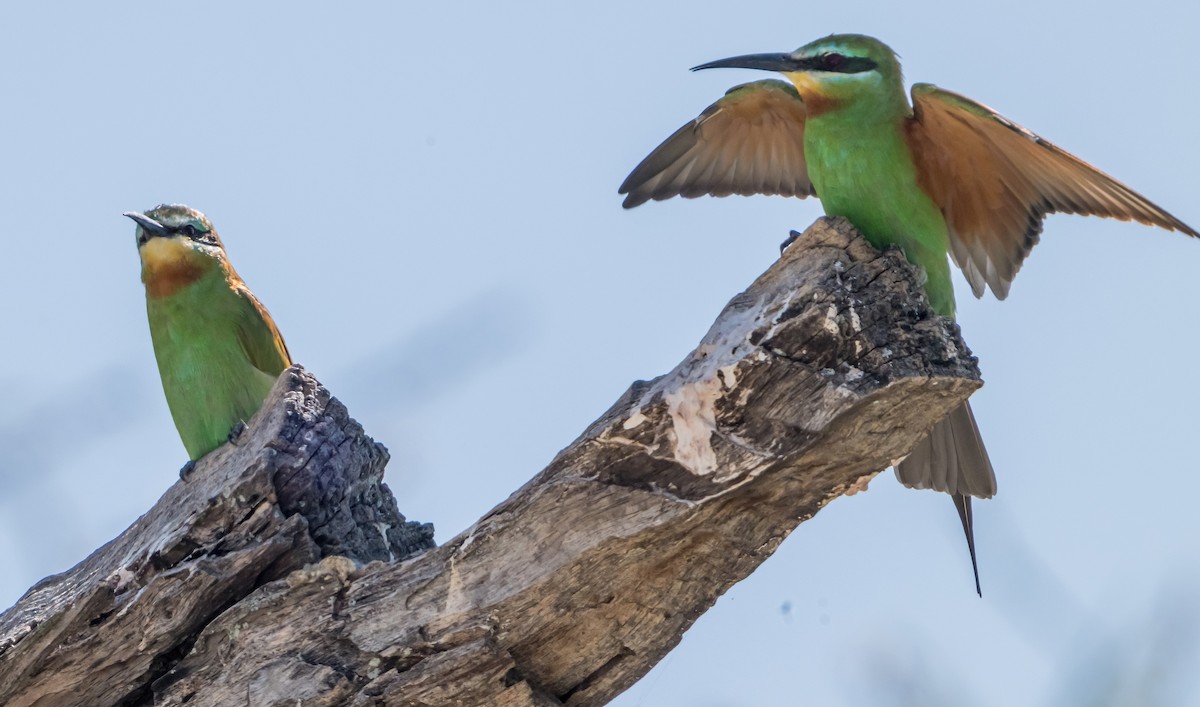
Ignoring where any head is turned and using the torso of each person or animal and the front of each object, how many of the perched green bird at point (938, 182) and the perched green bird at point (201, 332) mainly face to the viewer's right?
0

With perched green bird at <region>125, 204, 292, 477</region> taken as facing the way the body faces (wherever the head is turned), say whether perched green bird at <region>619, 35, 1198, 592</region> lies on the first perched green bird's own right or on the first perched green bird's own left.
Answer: on the first perched green bird's own left

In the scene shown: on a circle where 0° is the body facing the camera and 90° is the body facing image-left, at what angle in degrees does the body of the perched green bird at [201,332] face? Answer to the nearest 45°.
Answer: approximately 45°

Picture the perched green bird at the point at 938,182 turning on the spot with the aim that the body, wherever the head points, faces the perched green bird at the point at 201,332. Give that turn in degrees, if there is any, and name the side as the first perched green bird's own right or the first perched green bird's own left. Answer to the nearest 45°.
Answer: approximately 45° to the first perched green bird's own right
